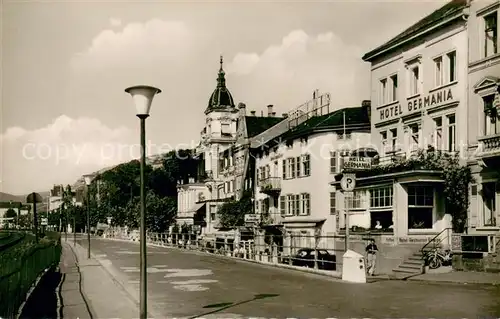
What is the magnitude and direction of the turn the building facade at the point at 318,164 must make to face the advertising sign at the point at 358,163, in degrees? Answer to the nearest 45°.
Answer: approximately 45° to its left

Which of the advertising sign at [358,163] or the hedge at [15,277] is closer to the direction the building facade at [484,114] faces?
the hedge

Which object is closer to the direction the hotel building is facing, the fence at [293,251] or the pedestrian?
the pedestrian

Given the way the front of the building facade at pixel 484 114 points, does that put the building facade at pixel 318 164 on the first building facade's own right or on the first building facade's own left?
on the first building facade's own right

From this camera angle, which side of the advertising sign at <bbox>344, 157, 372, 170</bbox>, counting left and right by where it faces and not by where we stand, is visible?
front

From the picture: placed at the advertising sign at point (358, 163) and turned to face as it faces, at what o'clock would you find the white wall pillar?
The white wall pillar is roughly at 12 o'clock from the advertising sign.

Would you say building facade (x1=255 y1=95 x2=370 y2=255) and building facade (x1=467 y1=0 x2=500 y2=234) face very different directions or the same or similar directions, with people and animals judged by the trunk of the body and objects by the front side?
same or similar directions

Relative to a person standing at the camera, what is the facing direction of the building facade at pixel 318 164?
facing the viewer and to the left of the viewer

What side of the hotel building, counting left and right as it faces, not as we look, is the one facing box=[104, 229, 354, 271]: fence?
right

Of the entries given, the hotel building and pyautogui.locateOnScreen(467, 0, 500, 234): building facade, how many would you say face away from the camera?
0
